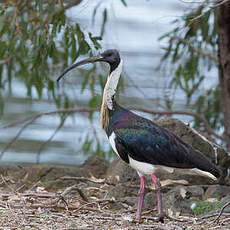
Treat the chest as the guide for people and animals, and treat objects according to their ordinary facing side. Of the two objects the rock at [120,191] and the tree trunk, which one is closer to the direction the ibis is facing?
the rock

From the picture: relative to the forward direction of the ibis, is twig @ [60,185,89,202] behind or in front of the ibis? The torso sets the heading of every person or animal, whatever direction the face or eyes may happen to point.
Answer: in front

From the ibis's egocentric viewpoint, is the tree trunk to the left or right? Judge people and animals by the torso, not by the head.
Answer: on its right

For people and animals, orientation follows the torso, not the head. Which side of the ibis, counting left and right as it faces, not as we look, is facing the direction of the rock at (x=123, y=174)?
right

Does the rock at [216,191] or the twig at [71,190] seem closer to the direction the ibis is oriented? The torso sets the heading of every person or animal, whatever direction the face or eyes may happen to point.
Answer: the twig

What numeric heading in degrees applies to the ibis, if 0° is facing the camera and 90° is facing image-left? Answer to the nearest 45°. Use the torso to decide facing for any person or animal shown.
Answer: approximately 90°
